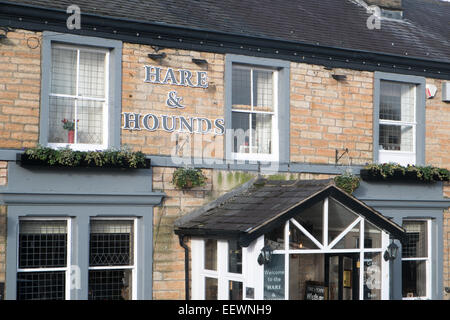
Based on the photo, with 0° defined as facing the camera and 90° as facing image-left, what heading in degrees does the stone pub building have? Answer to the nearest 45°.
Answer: approximately 315°
